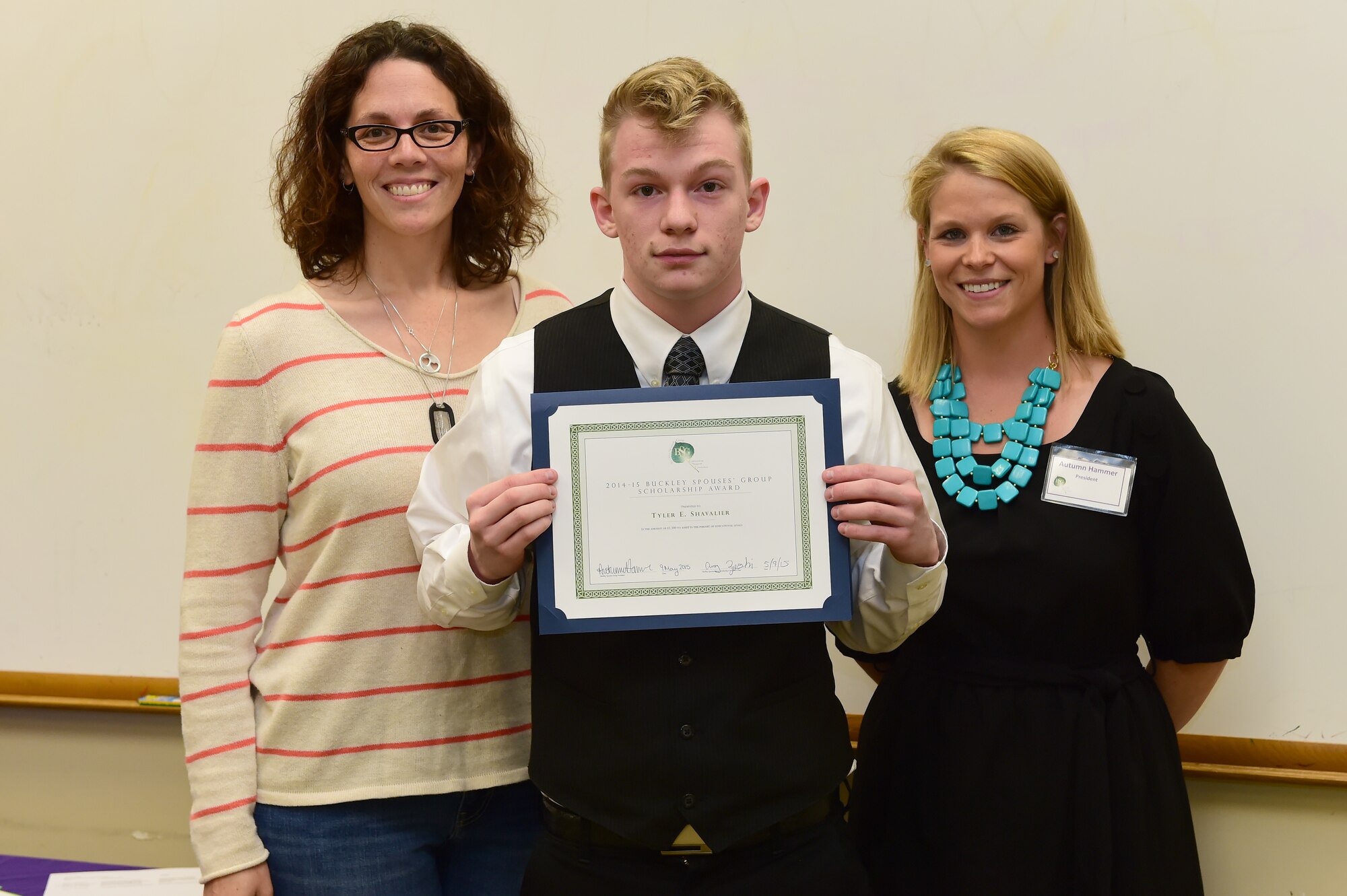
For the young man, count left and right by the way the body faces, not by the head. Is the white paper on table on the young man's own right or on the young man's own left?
on the young man's own right

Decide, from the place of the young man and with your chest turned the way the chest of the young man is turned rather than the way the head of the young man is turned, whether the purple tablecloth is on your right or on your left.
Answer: on your right

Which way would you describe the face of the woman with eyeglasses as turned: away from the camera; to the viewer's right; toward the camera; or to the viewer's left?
toward the camera

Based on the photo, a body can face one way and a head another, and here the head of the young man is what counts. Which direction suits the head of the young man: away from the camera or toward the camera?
toward the camera

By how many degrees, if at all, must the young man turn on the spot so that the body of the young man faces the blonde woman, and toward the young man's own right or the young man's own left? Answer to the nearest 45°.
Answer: approximately 135° to the young man's own left

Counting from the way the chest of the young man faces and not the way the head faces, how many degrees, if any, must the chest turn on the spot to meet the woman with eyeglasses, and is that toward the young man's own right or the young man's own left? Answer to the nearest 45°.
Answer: approximately 90° to the young man's own right

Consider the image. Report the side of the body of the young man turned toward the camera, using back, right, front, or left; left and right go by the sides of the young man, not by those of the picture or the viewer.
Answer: front
